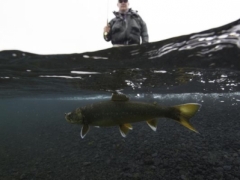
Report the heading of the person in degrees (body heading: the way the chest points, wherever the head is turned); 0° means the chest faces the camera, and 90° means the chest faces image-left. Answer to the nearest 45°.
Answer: approximately 0°

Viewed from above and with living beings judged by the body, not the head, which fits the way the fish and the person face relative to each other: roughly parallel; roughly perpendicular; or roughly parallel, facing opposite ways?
roughly perpendicular

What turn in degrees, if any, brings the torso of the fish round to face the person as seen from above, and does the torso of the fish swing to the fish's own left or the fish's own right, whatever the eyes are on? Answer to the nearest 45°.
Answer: approximately 90° to the fish's own right

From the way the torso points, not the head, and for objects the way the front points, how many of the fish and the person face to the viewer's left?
1

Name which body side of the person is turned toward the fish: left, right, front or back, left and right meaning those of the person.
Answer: front

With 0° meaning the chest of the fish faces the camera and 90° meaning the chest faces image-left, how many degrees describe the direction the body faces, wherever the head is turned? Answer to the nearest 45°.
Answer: approximately 90°

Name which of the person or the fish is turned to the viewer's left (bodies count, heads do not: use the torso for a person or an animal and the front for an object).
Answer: the fish
